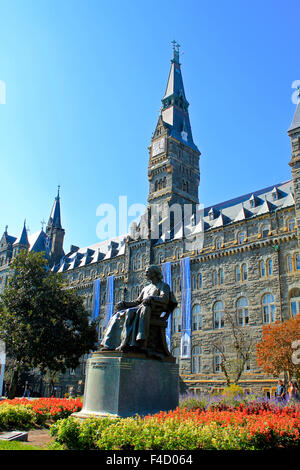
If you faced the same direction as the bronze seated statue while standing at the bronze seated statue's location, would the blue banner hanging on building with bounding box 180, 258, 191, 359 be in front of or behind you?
behind

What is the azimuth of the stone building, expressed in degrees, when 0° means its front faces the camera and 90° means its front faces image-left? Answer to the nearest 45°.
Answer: approximately 45°

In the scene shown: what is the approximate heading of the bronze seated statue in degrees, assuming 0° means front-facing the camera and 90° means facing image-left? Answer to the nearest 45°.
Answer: approximately 45°

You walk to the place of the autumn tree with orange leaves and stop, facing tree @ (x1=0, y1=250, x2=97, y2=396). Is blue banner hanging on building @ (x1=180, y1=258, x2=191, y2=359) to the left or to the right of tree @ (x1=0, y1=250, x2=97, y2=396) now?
right

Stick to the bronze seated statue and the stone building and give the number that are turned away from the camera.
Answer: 0

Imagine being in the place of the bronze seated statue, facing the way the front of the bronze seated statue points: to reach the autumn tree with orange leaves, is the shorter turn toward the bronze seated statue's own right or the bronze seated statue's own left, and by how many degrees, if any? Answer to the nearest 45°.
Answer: approximately 180°

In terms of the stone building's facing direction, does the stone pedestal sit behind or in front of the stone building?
in front
